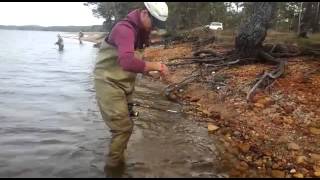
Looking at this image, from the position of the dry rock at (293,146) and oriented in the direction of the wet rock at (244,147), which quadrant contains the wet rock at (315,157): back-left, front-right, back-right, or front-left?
back-left

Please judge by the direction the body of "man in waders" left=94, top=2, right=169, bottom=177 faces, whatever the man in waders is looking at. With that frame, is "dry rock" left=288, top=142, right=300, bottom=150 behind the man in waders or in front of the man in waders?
in front

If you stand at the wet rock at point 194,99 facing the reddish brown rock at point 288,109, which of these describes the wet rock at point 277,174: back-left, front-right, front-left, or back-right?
front-right

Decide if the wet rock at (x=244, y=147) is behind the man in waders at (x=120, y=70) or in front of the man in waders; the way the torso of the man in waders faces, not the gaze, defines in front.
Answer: in front

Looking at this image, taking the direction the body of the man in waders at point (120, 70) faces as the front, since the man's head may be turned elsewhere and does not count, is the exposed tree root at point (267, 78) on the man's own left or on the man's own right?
on the man's own left

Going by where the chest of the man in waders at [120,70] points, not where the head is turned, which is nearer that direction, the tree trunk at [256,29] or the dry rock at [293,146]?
the dry rock

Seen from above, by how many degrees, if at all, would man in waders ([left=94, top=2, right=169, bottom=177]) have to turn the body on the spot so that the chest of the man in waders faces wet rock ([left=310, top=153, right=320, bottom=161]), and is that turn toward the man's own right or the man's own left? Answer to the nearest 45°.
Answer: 0° — they already face it

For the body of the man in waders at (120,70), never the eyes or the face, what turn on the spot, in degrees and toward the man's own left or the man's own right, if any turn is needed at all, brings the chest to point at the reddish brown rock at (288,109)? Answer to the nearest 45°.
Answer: approximately 45° to the man's own left

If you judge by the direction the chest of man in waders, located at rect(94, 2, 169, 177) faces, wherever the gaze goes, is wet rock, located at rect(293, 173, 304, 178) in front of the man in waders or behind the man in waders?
in front

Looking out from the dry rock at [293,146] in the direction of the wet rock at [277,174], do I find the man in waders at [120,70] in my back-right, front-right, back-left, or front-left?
front-right

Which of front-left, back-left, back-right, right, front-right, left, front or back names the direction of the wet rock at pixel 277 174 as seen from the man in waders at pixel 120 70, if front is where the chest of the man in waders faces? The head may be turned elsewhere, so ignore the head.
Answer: front

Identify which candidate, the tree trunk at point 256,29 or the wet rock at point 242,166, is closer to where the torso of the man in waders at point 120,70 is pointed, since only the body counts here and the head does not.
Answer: the wet rock

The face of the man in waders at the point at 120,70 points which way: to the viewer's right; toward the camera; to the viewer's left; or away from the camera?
to the viewer's right

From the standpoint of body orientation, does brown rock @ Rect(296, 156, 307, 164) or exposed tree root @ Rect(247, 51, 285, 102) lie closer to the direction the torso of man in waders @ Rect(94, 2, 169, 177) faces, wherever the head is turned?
the brown rock

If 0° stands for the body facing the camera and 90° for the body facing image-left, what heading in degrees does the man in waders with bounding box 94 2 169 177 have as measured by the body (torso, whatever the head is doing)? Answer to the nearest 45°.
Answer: approximately 270°
